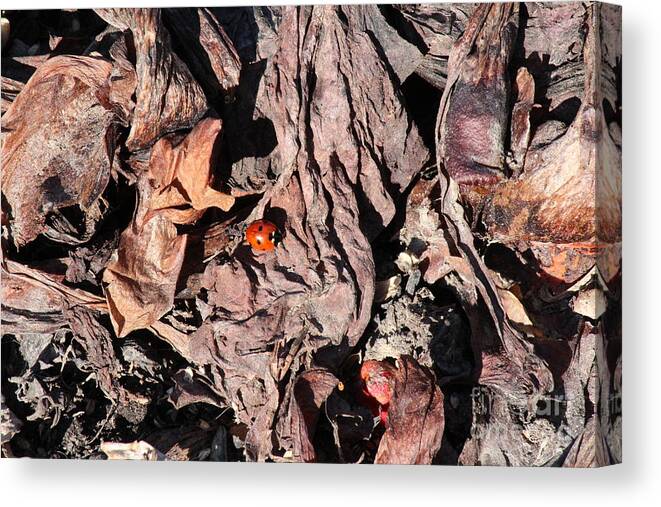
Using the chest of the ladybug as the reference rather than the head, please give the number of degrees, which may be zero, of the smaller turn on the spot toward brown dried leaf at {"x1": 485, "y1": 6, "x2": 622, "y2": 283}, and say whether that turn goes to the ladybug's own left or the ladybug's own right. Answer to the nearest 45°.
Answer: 0° — it already faces it

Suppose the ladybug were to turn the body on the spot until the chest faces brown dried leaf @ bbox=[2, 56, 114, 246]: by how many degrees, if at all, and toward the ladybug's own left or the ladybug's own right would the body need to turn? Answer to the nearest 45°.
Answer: approximately 180°

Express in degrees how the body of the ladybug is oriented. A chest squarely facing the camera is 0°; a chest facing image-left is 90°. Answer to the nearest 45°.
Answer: approximately 270°
